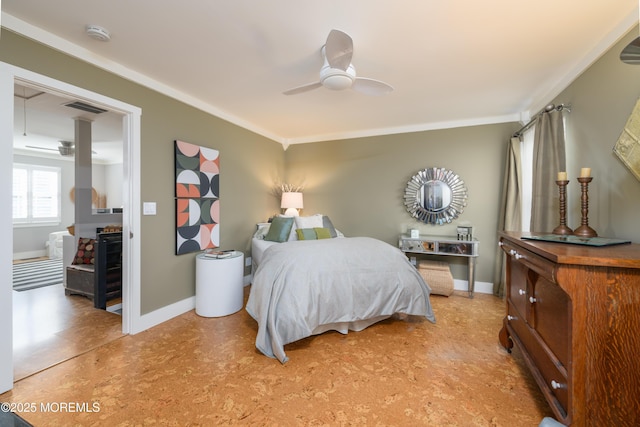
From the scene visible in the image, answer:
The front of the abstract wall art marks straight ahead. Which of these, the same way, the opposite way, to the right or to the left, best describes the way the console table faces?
to the right

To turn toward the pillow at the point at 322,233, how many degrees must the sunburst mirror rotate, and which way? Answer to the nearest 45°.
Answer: approximately 45° to its right

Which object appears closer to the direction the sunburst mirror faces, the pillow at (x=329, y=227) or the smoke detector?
the smoke detector

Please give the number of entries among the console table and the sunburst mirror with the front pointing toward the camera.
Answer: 2

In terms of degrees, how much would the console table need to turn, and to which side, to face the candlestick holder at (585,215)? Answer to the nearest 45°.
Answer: approximately 45° to its left

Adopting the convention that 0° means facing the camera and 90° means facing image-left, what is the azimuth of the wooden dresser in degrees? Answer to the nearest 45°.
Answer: approximately 45°

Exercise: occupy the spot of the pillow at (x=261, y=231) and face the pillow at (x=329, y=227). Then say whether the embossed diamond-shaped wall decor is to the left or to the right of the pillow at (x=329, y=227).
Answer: right
